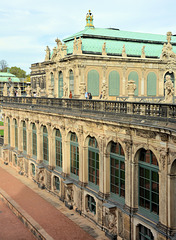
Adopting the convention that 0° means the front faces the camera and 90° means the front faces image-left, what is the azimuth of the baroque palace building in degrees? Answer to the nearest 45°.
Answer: approximately 45°
